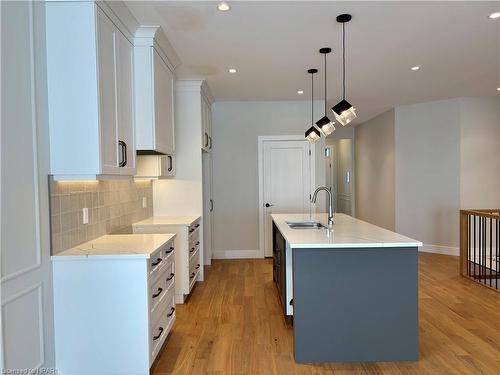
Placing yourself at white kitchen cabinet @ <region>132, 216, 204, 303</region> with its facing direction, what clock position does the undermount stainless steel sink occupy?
The undermount stainless steel sink is roughly at 1 o'clock from the white kitchen cabinet.

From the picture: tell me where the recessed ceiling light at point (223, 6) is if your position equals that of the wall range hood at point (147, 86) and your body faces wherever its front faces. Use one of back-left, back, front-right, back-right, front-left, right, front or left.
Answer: front-right

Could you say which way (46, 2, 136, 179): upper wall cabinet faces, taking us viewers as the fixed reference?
facing to the right of the viewer

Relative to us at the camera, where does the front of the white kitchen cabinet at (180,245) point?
facing to the right of the viewer

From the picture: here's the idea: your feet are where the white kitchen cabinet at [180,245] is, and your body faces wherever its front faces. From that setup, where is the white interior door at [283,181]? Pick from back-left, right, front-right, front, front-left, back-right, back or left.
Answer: front-left

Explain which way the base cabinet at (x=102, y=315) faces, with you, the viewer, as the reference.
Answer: facing to the right of the viewer

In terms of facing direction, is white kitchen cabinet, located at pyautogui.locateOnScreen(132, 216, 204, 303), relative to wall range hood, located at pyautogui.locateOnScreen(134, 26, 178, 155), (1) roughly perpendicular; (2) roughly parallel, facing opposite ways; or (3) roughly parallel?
roughly parallel

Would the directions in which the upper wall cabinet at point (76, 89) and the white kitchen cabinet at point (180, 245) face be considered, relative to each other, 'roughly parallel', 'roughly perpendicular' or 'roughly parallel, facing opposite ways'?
roughly parallel

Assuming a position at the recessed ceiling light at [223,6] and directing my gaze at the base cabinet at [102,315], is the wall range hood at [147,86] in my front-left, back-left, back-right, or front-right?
front-right

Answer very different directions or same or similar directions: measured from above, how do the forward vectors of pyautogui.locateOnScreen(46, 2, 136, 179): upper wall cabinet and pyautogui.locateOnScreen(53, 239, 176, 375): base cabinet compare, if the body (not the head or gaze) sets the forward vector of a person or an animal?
same or similar directions

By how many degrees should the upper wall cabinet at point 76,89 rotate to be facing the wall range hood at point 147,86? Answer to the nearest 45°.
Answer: approximately 45° to its left

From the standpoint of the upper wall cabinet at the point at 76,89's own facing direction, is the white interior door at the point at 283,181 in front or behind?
in front

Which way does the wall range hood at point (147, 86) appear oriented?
to the viewer's right

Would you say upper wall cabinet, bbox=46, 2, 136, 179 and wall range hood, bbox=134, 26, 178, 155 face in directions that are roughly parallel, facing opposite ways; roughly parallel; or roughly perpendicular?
roughly parallel
